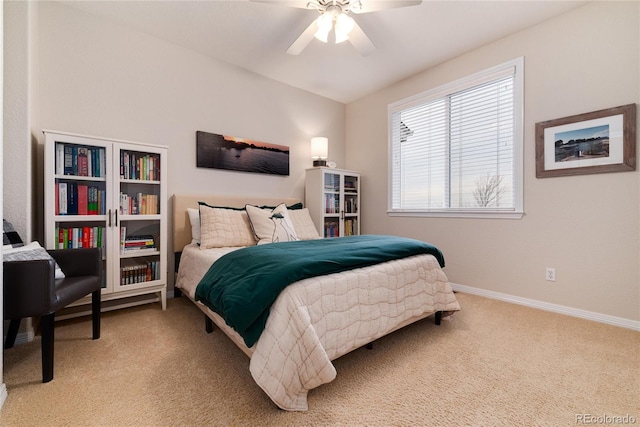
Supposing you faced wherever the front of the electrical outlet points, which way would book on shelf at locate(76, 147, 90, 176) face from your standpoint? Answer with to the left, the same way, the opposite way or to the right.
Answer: to the left

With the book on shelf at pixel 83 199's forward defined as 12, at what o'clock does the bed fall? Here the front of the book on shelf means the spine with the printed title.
The bed is roughly at 11 o'clock from the book on shelf.

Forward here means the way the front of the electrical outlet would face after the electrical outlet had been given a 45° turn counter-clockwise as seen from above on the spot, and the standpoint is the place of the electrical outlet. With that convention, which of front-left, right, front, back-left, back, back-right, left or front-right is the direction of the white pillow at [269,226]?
right

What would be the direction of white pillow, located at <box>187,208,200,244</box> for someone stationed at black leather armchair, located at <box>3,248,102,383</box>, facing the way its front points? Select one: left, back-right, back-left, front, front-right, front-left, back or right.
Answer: left

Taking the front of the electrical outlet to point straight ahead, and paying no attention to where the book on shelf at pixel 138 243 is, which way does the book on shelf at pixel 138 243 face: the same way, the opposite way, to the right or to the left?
to the left

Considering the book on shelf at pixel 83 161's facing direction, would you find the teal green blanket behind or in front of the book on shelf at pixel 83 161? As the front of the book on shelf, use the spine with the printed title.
in front

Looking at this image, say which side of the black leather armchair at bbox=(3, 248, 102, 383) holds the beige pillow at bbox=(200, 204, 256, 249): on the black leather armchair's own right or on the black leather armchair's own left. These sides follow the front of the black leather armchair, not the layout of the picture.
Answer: on the black leather armchair's own left

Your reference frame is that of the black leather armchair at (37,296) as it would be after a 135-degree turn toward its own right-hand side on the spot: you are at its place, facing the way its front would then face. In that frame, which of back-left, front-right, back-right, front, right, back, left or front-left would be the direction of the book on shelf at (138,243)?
back-right

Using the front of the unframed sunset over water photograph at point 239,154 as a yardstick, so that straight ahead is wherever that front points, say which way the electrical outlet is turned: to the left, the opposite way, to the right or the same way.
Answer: to the right

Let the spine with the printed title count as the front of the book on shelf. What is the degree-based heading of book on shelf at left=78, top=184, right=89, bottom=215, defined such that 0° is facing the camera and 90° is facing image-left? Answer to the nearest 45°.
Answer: approximately 0°
